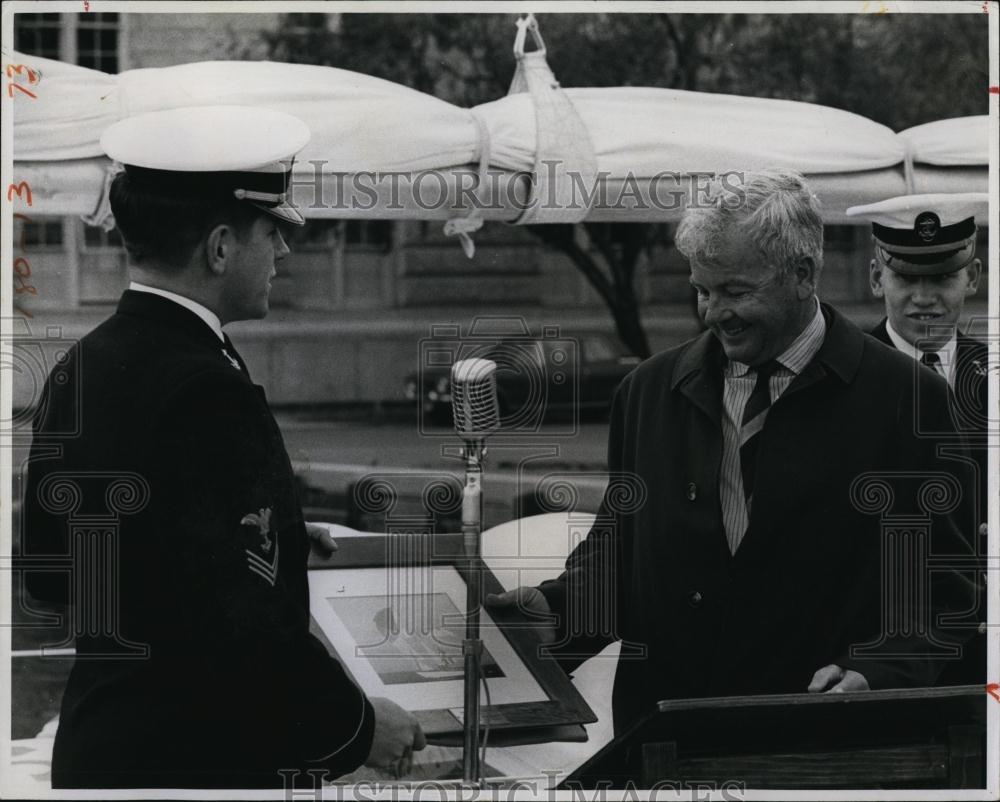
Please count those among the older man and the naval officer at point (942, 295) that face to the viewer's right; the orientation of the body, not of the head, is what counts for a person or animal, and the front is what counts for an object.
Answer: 0

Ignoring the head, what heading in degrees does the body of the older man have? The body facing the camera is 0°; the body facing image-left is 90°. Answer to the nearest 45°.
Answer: approximately 45°

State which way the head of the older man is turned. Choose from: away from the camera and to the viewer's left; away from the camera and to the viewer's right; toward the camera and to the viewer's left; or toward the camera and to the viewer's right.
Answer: toward the camera and to the viewer's left

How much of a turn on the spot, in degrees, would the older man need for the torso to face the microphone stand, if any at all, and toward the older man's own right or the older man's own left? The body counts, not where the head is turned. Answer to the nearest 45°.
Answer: approximately 45° to the older man's own right

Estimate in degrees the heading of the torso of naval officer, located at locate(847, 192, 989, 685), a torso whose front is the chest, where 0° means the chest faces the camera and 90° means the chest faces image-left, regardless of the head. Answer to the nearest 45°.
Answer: approximately 0°

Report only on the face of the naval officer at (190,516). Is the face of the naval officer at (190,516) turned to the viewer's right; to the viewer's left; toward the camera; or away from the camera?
to the viewer's right

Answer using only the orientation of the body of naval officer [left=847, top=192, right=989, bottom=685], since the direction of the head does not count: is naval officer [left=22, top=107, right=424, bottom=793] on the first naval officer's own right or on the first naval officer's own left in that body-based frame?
on the first naval officer's own right
